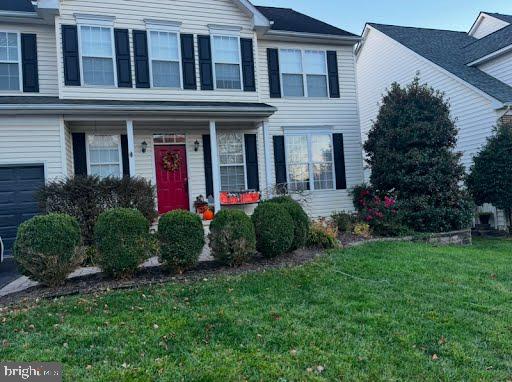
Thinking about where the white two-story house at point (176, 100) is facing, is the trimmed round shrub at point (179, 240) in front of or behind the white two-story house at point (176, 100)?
in front

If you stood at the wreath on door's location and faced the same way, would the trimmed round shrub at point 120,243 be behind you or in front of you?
in front

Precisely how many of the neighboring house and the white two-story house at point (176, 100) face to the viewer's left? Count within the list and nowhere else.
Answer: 0

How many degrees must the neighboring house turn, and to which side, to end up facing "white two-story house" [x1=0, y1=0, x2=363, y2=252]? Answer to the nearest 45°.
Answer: approximately 90° to its right

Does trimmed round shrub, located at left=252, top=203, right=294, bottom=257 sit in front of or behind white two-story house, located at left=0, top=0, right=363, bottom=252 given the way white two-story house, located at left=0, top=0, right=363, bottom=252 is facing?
in front

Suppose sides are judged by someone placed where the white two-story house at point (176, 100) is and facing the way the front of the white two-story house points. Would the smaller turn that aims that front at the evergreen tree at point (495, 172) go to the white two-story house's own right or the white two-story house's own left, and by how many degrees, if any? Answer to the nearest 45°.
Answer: approximately 90° to the white two-story house's own left

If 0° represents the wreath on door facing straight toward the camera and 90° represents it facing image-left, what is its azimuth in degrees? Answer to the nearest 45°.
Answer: approximately 0°

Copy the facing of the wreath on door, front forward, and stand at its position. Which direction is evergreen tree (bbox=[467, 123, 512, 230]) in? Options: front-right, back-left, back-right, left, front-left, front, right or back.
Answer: left
